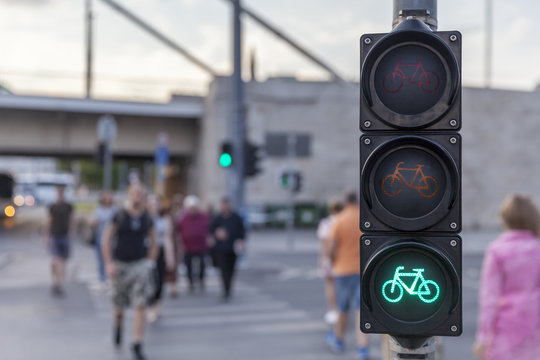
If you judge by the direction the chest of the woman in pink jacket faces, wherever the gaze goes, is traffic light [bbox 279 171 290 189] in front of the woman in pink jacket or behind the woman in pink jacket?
in front

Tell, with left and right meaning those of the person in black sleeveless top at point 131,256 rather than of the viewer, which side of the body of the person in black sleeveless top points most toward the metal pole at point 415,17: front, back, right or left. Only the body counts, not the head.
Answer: front

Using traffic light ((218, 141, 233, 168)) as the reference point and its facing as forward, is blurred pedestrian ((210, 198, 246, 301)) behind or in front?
in front

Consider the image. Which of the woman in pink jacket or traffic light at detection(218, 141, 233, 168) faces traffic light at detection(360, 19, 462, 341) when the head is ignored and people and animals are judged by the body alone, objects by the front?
traffic light at detection(218, 141, 233, 168)

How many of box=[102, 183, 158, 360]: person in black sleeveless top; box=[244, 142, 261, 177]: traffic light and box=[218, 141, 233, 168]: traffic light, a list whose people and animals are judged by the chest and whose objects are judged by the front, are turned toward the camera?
2

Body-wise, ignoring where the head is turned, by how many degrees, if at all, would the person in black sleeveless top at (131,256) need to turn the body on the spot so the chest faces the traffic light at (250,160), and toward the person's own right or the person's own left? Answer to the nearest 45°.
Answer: approximately 180°

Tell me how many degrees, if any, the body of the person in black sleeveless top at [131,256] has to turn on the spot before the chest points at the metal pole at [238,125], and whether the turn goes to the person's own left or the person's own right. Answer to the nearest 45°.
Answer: approximately 180°

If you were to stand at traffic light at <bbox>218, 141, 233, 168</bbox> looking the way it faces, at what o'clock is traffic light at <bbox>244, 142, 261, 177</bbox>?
traffic light at <bbox>244, 142, 261, 177</bbox> is roughly at 8 o'clock from traffic light at <bbox>218, 141, 233, 168</bbox>.

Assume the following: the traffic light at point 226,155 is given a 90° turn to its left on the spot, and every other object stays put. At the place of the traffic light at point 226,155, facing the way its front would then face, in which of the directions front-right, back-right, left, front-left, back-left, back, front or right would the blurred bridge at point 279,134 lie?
left

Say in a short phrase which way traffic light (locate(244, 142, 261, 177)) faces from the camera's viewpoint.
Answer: facing to the right of the viewer

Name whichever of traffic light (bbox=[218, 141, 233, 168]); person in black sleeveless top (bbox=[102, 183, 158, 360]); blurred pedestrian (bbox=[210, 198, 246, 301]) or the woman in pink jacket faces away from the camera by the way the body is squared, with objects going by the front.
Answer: the woman in pink jacket

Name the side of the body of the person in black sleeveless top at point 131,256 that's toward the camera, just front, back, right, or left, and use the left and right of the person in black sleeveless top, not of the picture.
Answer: front

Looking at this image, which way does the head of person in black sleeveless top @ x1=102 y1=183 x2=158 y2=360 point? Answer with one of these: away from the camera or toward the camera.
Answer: toward the camera

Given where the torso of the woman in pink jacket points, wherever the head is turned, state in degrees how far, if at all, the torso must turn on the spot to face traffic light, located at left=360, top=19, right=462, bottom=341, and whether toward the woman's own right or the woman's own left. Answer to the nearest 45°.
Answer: approximately 180°

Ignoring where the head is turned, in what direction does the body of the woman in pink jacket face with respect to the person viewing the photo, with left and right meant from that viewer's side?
facing away from the viewer

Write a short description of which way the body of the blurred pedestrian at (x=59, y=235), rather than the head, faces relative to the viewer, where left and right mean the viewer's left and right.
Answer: facing the viewer
